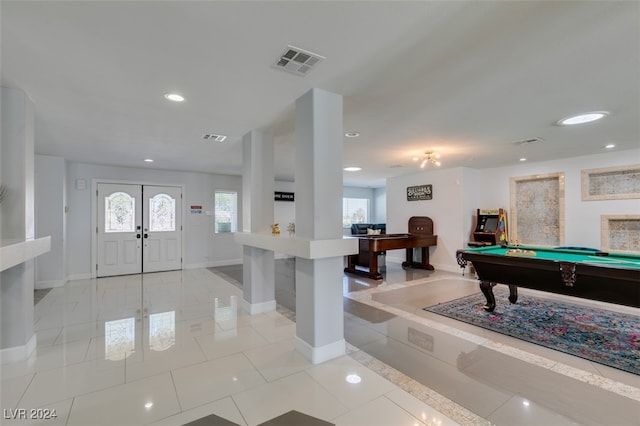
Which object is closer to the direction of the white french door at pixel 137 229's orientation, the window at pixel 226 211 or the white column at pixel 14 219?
the white column

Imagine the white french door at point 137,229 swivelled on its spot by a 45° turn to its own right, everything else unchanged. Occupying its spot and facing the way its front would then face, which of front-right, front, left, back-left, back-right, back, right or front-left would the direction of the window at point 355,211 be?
back-left

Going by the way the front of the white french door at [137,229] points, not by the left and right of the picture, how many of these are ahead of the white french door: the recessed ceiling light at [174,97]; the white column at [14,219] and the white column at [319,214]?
3

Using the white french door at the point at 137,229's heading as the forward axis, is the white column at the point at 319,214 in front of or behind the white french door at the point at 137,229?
in front

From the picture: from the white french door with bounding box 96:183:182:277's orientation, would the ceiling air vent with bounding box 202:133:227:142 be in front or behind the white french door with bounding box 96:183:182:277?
in front

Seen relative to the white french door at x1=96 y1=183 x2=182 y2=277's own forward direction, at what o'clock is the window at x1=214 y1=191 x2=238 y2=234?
The window is roughly at 9 o'clock from the white french door.

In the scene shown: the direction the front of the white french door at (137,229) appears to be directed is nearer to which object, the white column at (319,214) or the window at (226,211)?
the white column

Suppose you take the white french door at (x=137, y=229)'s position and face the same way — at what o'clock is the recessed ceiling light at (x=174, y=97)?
The recessed ceiling light is roughly at 12 o'clock from the white french door.

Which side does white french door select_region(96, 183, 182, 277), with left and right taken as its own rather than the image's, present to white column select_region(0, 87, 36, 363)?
front

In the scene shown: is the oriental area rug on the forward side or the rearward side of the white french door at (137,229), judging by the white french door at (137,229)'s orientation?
on the forward side

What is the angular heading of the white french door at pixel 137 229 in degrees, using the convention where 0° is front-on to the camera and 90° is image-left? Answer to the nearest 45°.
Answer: approximately 0°
